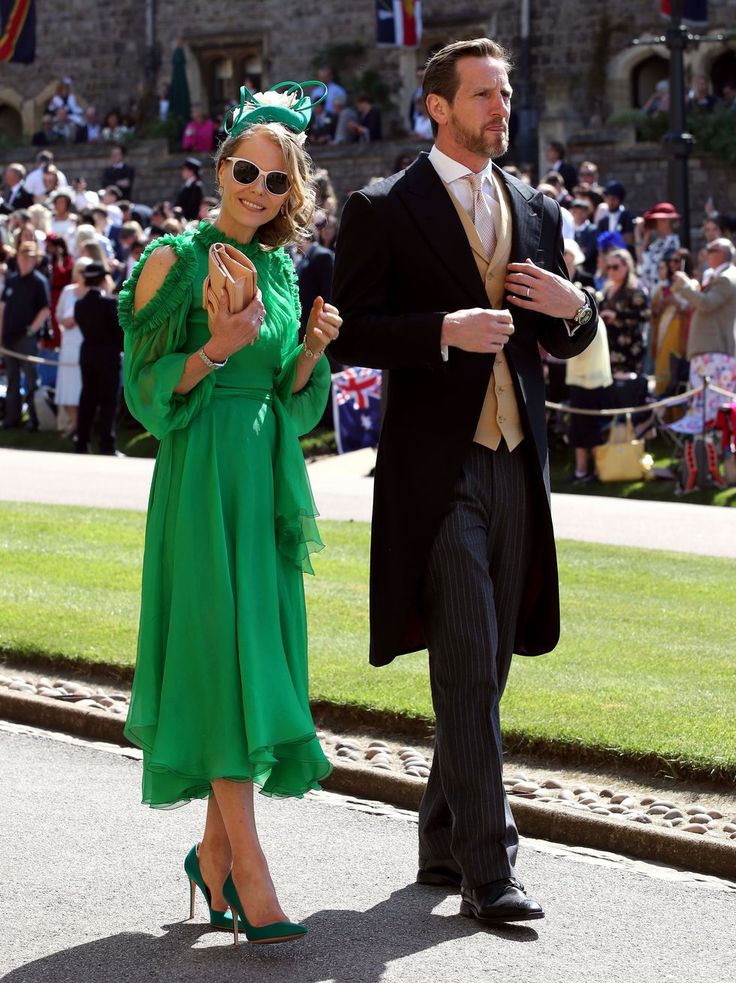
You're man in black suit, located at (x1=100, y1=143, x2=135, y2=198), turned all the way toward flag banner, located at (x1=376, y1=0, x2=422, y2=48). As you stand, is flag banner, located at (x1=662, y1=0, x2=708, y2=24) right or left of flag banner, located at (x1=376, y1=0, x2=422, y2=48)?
right

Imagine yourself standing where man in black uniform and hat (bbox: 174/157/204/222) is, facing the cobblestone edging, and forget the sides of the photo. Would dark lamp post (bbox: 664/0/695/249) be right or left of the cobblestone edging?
left

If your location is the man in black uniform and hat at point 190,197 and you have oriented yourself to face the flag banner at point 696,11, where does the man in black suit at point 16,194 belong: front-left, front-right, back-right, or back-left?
back-left

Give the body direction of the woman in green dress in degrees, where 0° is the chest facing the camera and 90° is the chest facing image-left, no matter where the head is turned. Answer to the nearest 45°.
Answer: approximately 315°

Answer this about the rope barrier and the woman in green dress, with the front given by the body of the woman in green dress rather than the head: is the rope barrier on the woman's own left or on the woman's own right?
on the woman's own left

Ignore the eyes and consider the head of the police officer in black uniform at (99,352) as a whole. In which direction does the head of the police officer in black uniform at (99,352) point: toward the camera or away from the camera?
away from the camera

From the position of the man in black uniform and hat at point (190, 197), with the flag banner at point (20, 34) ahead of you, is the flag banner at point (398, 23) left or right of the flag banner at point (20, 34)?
right

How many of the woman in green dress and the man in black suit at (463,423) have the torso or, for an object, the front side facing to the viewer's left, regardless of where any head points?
0

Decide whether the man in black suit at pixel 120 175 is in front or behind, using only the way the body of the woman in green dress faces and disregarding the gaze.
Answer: behind

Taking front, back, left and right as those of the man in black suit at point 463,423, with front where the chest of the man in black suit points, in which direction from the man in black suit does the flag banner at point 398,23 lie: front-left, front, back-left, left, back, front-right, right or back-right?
back-left
